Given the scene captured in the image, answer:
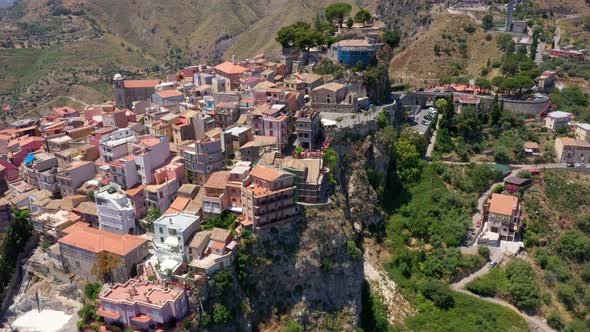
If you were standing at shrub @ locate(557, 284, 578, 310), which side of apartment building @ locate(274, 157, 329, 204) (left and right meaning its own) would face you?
left

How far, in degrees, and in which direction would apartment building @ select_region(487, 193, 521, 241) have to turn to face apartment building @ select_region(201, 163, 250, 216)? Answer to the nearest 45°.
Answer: approximately 45° to its right

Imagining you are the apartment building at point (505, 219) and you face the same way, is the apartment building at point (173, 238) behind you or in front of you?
in front

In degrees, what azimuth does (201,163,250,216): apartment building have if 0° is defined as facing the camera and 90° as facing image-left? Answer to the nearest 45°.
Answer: approximately 0°

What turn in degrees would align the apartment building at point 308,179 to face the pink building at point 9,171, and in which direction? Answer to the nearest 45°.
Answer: approximately 90° to its right

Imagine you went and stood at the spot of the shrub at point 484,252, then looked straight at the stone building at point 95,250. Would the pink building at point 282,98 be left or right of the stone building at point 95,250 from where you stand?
right

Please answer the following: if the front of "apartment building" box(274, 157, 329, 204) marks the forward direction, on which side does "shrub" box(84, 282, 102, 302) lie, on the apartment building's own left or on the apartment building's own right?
on the apartment building's own right

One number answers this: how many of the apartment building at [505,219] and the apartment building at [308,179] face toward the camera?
2

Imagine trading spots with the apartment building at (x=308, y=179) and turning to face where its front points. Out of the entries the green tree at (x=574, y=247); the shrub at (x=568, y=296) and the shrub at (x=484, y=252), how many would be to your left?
3

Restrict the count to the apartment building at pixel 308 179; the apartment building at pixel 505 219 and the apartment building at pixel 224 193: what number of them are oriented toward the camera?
3

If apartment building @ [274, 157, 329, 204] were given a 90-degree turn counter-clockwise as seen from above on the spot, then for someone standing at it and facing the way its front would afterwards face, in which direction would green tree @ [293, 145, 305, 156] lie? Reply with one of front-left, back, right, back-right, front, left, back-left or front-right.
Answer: left

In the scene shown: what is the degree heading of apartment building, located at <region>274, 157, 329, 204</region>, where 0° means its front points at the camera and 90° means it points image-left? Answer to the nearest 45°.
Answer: approximately 0°

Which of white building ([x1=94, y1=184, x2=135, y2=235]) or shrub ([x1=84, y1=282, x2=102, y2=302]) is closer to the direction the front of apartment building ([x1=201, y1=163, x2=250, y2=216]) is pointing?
the shrub
